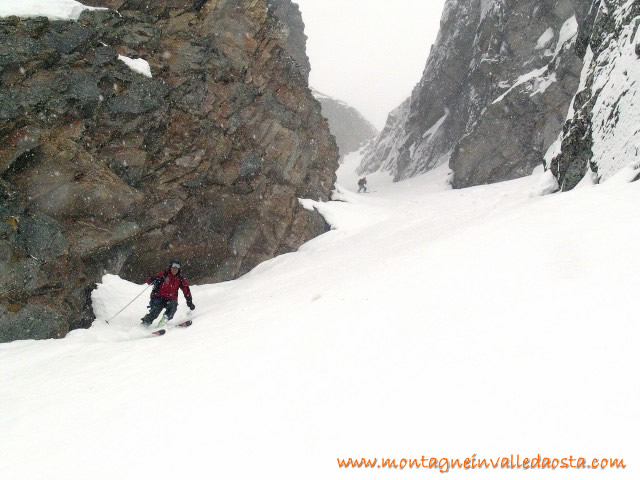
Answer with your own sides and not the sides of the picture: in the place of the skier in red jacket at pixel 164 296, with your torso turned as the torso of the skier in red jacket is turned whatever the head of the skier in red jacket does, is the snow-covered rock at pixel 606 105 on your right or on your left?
on your left

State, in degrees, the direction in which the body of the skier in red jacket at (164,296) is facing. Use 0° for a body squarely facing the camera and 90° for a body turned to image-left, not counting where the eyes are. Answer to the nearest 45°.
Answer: approximately 0°

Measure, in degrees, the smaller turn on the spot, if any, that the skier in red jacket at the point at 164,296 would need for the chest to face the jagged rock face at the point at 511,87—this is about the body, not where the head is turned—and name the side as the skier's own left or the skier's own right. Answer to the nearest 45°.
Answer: approximately 135° to the skier's own left
